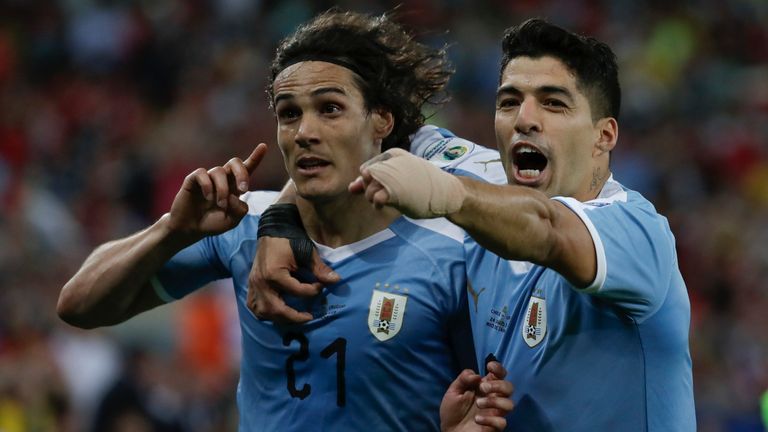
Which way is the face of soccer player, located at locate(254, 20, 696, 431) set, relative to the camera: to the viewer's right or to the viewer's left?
to the viewer's left

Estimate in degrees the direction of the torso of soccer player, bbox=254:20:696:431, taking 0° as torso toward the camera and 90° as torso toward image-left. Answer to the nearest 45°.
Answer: approximately 45°
